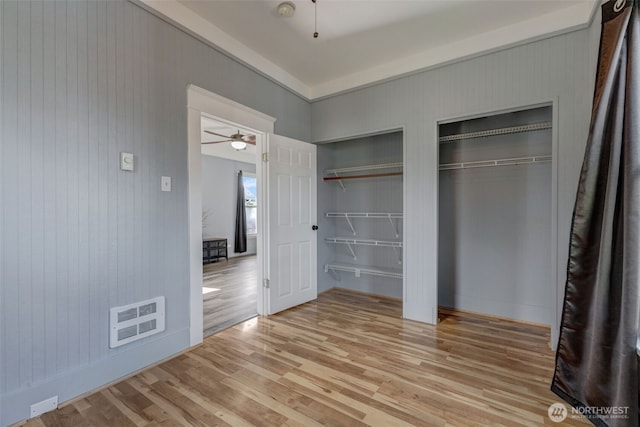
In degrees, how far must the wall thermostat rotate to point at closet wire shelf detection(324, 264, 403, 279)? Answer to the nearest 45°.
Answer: approximately 45° to its left

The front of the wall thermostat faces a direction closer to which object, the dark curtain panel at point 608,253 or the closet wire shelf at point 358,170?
the dark curtain panel

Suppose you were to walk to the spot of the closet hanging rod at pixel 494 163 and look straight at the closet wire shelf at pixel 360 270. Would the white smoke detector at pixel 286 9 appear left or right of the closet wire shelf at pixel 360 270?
left

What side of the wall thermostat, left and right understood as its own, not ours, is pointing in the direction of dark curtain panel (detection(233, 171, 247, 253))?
left

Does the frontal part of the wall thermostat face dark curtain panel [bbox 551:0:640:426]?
yes

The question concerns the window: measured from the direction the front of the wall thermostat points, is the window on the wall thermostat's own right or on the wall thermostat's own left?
on the wall thermostat's own left

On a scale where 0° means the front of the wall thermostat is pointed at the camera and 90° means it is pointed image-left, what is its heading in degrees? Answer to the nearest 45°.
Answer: approximately 315°

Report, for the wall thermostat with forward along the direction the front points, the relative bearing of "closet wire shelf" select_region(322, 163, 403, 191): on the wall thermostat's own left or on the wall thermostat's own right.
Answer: on the wall thermostat's own left
